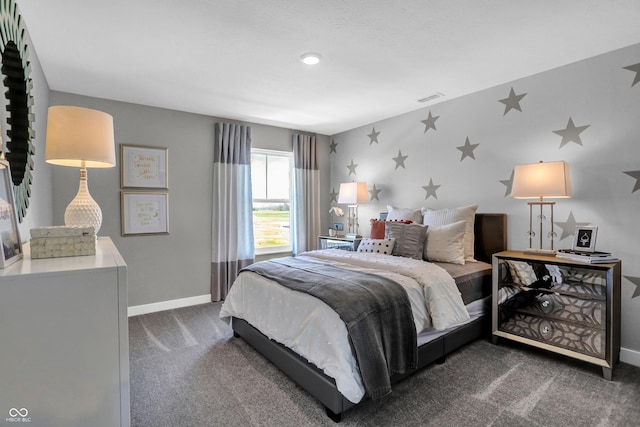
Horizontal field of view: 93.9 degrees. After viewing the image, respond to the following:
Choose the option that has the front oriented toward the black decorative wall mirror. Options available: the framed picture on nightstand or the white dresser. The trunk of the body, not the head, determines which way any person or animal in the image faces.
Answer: the framed picture on nightstand

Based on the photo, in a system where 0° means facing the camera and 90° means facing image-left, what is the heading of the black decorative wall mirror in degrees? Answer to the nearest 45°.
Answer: approximately 270°

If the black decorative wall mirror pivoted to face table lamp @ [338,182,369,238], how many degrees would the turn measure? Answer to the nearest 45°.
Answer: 0° — it already faces it

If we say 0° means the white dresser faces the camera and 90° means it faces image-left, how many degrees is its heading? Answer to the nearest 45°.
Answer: approximately 270°

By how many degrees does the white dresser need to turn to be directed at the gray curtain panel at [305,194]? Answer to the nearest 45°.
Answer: approximately 45° to its left

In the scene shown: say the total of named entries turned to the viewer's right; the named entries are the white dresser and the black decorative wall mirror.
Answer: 2

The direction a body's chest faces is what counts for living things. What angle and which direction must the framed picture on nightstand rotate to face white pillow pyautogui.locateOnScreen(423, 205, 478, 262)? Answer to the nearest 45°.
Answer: approximately 45° to its right

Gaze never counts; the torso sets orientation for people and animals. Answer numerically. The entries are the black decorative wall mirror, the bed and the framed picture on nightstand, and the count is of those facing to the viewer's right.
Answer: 1

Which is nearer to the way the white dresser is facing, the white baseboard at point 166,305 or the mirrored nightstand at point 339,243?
the mirrored nightstand

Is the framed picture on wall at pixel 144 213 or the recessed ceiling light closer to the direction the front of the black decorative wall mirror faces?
the recessed ceiling light

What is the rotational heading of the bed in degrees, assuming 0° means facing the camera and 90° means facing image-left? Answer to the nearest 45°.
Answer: approximately 45°
